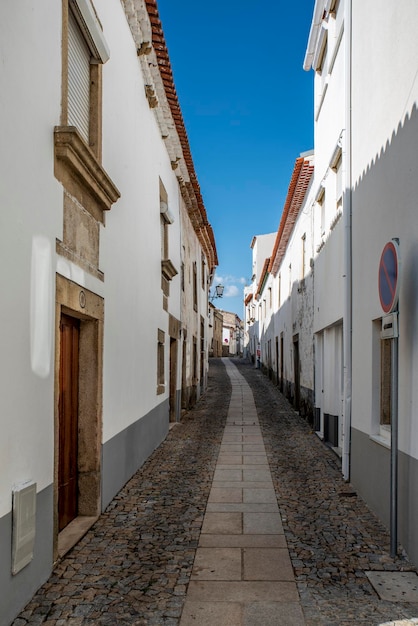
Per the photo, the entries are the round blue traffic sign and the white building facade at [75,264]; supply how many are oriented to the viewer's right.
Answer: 1

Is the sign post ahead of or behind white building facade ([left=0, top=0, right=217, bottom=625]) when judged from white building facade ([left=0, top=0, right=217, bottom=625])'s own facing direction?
ahead

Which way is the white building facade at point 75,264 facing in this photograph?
to the viewer's right

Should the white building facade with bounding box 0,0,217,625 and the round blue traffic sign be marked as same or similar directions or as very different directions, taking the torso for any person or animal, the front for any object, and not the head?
very different directions

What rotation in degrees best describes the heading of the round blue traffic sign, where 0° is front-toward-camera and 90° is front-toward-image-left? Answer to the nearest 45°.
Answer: approximately 90°

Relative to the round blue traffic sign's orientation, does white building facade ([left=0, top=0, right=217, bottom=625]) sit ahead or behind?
ahead
